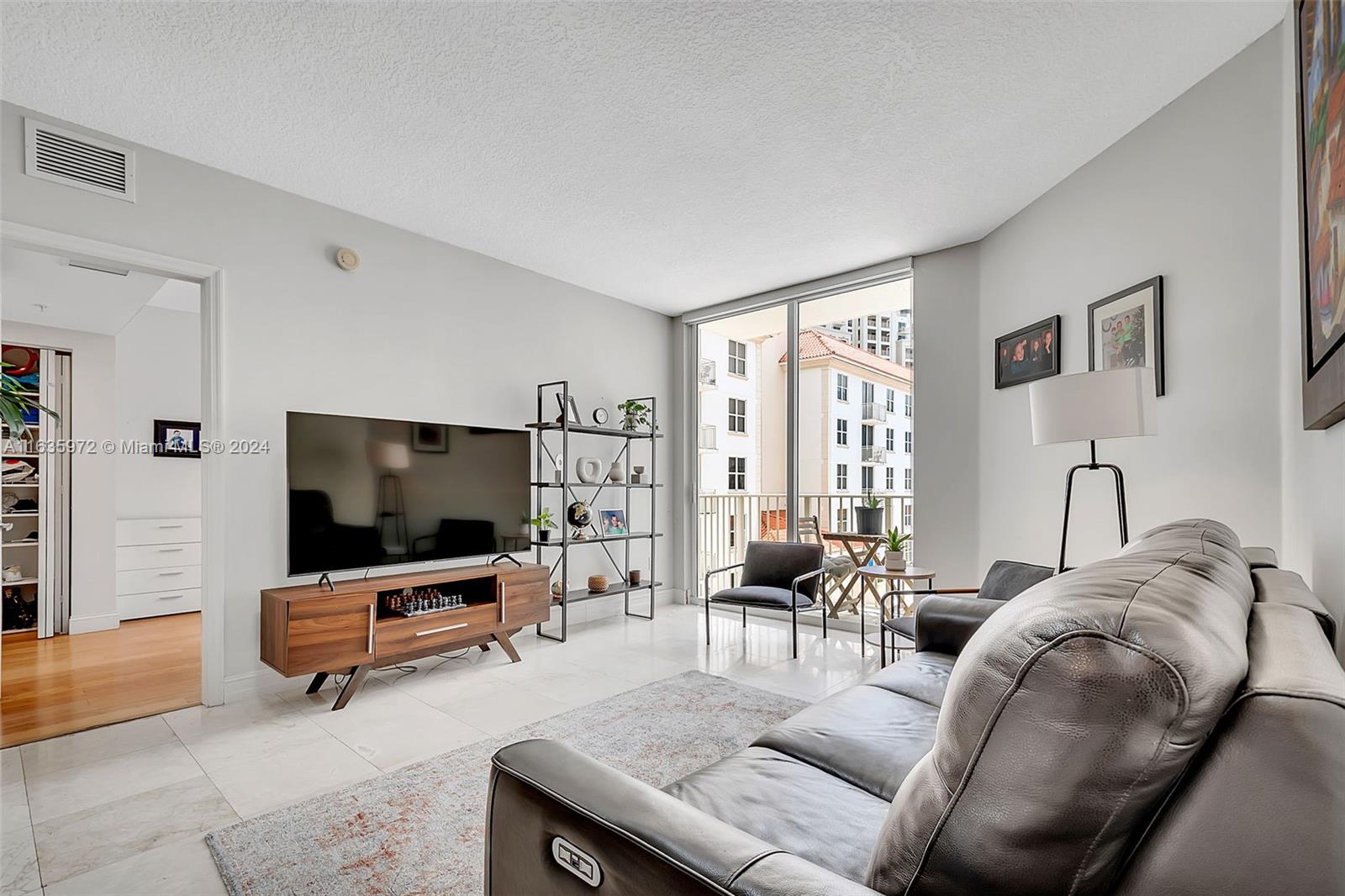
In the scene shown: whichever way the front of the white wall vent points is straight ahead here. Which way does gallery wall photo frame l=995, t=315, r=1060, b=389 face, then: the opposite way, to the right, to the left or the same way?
the opposite way

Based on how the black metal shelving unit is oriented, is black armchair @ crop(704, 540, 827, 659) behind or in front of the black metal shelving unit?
in front

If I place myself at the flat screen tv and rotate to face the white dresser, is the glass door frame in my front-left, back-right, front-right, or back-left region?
back-right

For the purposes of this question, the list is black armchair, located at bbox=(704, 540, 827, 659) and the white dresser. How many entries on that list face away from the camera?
0

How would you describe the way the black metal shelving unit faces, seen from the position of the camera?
facing the viewer and to the right of the viewer

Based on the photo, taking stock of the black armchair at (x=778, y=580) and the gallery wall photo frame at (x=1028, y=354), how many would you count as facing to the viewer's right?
0

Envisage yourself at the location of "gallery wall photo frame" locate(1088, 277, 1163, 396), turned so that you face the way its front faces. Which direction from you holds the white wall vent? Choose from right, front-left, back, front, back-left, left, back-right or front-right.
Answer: front

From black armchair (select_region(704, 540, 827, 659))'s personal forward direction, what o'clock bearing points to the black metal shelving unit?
The black metal shelving unit is roughly at 2 o'clock from the black armchair.

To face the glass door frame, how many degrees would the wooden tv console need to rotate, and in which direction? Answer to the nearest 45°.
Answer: approximately 45° to its left

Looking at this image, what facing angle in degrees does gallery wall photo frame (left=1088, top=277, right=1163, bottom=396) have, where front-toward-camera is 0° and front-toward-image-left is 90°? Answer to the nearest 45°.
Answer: approximately 45°

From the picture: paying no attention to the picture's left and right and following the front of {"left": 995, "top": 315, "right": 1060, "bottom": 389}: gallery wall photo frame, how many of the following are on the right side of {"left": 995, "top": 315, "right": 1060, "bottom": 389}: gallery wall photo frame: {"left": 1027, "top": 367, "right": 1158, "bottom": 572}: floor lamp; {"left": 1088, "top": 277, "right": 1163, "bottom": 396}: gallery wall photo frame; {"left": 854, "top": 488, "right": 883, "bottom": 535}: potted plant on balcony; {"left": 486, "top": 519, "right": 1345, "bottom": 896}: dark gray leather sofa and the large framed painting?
1

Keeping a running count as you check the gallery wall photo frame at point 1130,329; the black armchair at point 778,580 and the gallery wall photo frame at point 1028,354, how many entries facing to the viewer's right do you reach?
0

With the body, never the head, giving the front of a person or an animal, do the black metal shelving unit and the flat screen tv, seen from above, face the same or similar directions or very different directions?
same or similar directions

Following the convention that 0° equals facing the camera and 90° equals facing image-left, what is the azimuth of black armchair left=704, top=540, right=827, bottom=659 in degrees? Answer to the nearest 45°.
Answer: approximately 45°

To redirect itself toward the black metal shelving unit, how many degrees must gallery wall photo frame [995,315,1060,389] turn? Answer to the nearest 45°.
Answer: approximately 45° to its right
